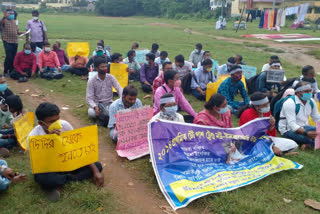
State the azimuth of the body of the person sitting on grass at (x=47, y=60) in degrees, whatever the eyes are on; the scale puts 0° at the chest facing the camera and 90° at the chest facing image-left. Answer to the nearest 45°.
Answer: approximately 0°

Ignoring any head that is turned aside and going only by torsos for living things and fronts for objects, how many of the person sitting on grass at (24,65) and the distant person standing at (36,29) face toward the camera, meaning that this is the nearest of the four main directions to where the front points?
2

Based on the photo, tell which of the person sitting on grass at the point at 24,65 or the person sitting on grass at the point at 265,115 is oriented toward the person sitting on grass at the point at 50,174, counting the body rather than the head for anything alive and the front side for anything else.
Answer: the person sitting on grass at the point at 24,65

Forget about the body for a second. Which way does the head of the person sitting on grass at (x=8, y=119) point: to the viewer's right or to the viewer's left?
to the viewer's right

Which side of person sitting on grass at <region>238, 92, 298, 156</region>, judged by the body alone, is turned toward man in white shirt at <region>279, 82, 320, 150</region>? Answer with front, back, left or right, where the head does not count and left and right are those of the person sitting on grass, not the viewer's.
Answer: left
